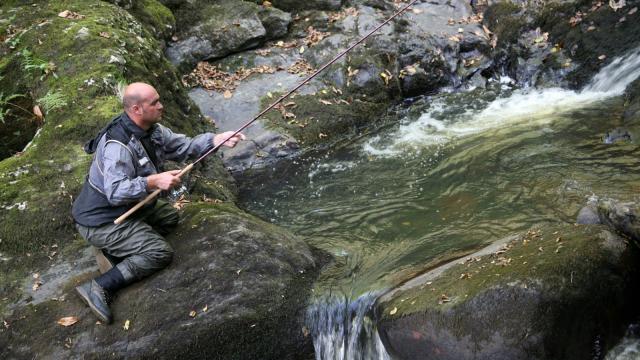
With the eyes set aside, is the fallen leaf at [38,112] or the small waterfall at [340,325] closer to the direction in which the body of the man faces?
the small waterfall

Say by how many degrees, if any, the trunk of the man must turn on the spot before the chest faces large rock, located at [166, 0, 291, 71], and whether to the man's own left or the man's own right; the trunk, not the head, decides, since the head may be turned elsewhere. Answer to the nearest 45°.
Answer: approximately 90° to the man's own left

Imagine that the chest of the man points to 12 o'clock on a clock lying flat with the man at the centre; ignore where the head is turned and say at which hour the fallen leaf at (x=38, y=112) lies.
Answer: The fallen leaf is roughly at 8 o'clock from the man.

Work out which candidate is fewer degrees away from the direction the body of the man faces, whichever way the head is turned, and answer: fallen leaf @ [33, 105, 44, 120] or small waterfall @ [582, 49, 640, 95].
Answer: the small waterfall

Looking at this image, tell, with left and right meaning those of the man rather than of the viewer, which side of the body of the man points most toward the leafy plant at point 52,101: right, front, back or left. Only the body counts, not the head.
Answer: left

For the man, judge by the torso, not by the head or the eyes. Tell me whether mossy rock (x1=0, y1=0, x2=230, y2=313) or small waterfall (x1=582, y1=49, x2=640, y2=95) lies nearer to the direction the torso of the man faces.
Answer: the small waterfall

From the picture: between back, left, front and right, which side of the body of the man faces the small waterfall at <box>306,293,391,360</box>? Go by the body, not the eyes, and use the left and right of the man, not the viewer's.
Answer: front

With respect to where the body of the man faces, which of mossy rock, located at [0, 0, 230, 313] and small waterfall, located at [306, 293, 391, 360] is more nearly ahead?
the small waterfall

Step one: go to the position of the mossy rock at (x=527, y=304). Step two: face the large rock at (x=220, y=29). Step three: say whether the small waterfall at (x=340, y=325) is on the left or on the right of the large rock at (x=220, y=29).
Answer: left

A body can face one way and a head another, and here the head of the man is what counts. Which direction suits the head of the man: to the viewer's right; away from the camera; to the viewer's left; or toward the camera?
to the viewer's right

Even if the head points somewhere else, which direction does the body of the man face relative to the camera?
to the viewer's right

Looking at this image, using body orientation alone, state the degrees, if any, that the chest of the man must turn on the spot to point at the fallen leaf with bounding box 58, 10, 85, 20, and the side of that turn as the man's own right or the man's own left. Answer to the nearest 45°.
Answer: approximately 90° to the man's own left

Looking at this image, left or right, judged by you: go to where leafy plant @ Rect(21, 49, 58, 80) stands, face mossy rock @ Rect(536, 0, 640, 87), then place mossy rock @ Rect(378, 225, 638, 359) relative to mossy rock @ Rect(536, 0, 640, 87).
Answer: right

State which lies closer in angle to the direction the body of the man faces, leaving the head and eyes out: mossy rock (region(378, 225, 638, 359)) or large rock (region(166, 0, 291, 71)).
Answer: the mossy rock
